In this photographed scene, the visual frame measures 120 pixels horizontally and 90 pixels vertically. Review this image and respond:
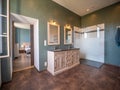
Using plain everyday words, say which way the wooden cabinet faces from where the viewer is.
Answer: facing the viewer and to the right of the viewer
